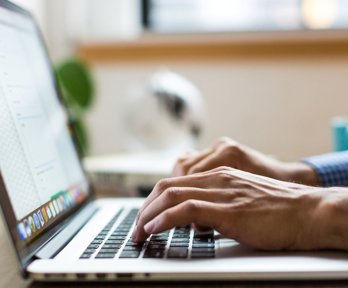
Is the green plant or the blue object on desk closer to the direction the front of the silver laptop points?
the blue object on desk

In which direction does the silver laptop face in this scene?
to the viewer's right

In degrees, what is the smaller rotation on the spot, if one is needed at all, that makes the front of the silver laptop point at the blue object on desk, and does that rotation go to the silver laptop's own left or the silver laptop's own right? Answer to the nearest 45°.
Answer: approximately 45° to the silver laptop's own left

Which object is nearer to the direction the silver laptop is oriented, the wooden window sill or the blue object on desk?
the blue object on desk

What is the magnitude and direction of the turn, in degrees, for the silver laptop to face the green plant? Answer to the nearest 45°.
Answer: approximately 90° to its left

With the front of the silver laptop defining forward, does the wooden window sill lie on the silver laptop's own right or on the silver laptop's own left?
on the silver laptop's own left
